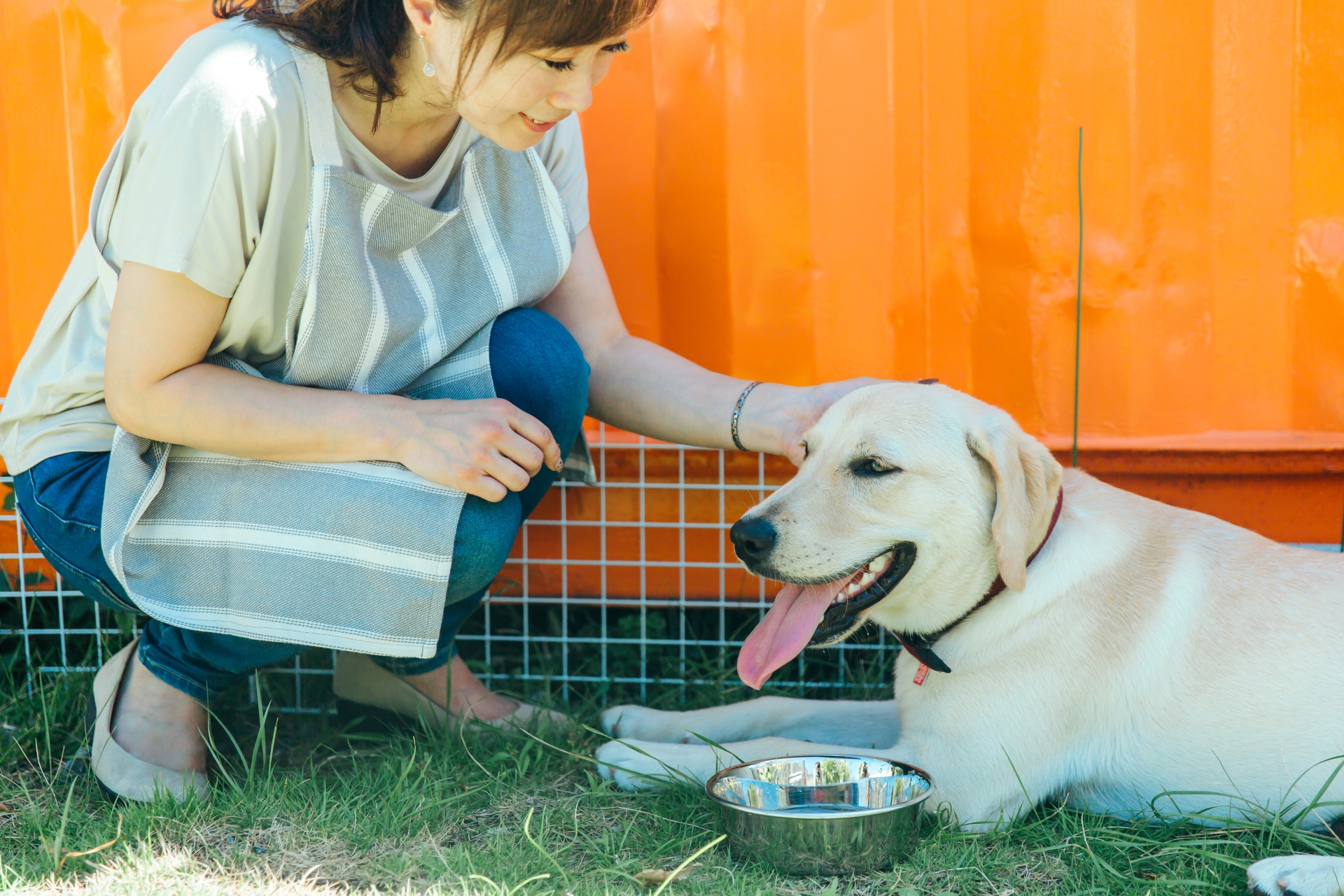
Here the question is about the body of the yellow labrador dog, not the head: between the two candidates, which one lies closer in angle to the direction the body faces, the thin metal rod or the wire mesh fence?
the wire mesh fence

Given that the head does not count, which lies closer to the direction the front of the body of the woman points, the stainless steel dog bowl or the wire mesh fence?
the stainless steel dog bowl

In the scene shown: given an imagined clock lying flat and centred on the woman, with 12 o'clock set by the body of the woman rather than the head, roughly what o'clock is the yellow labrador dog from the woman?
The yellow labrador dog is roughly at 11 o'clock from the woman.

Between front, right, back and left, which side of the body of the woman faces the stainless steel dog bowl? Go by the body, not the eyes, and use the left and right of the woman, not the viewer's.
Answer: front

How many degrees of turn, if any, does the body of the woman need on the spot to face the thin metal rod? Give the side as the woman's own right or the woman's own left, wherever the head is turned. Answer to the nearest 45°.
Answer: approximately 45° to the woman's own left

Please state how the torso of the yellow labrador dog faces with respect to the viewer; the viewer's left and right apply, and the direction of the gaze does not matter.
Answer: facing to the left of the viewer

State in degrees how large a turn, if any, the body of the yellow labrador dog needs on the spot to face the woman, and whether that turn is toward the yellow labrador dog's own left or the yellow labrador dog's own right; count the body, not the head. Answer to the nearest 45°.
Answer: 0° — it already faces them

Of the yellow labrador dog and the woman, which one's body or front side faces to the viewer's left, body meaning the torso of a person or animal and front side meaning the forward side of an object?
the yellow labrador dog

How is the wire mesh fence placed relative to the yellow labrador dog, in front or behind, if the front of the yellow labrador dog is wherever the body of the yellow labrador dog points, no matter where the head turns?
in front

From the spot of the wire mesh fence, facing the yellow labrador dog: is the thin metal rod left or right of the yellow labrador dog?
left

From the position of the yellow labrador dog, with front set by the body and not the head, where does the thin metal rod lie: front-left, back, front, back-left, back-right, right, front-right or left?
right

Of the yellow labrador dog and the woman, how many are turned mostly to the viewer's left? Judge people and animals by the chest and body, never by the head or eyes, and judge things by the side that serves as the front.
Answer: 1

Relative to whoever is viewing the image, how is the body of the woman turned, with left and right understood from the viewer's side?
facing the viewer and to the right of the viewer

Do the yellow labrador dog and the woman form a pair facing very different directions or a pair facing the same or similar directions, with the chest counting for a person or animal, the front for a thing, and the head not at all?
very different directions
